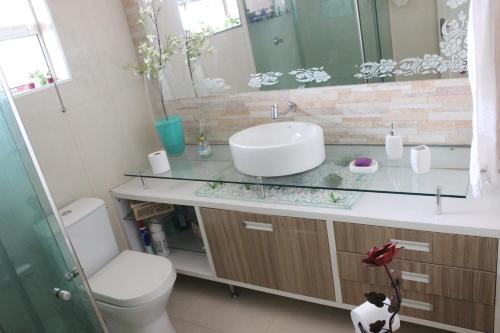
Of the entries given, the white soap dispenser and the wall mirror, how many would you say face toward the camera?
2

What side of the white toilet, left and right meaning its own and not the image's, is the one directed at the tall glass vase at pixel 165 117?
left

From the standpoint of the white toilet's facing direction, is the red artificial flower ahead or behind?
ahead

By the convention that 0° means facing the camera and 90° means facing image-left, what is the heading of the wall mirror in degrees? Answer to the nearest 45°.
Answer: approximately 0°

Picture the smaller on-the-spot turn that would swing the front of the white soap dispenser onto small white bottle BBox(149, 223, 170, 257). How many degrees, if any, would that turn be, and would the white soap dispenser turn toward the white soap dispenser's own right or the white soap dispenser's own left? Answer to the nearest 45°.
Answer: approximately 90° to the white soap dispenser's own right

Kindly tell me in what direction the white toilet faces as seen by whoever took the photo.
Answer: facing the viewer and to the right of the viewer
